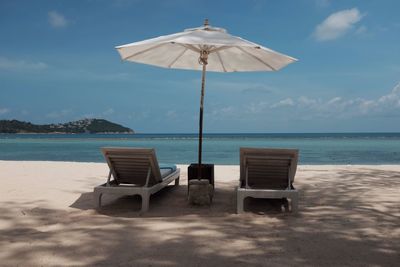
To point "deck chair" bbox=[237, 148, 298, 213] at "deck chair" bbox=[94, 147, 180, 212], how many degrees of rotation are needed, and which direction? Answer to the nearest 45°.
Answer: approximately 90° to its left

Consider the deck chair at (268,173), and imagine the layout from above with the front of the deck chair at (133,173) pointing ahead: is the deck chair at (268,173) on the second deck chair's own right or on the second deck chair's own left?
on the second deck chair's own right

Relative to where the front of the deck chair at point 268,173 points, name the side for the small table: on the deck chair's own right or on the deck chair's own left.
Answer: on the deck chair's own left

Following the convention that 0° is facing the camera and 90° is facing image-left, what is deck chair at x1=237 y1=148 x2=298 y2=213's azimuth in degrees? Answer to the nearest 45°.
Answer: approximately 180°

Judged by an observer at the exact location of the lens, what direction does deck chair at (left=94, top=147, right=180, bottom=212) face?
facing away from the viewer and to the right of the viewer
